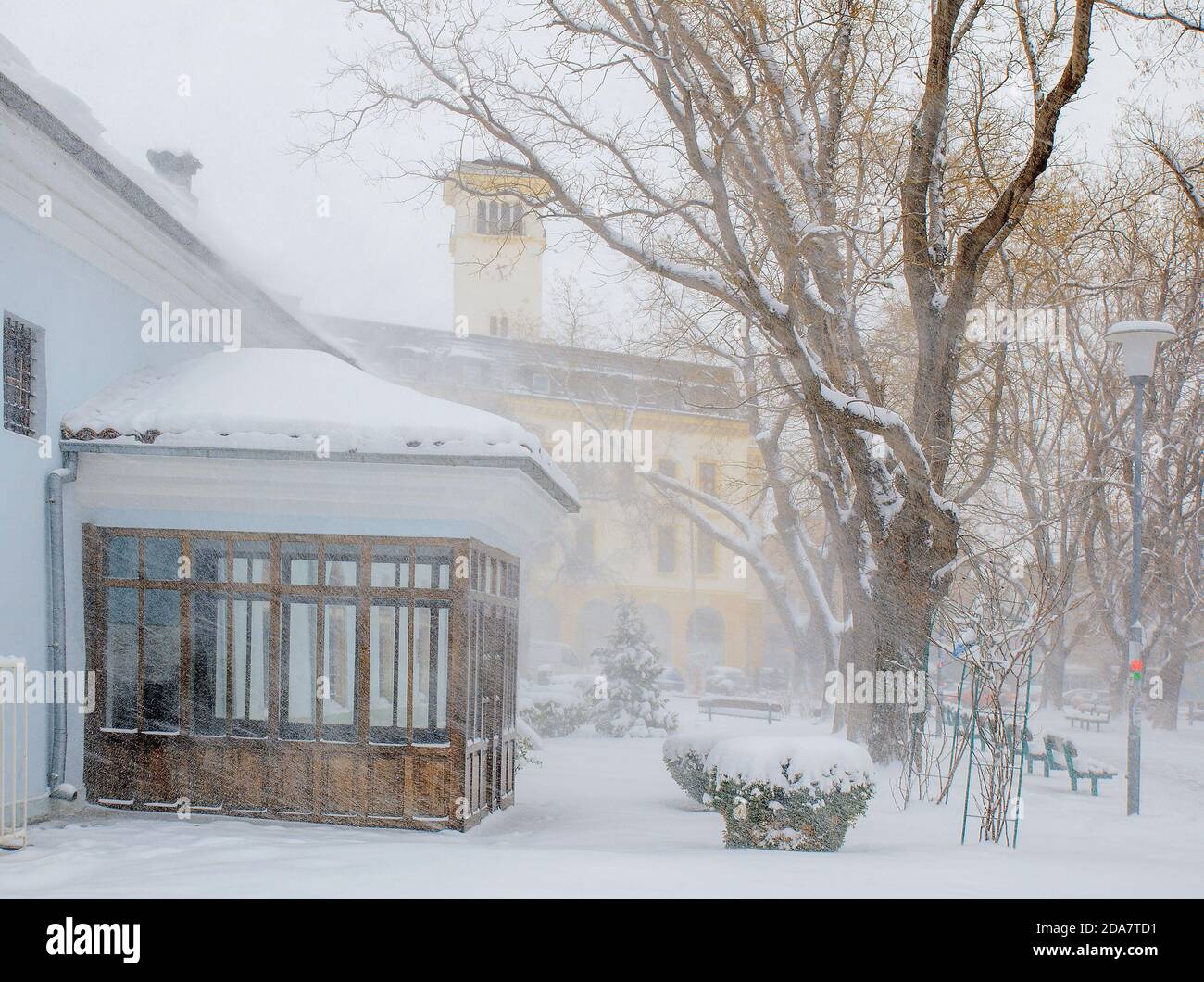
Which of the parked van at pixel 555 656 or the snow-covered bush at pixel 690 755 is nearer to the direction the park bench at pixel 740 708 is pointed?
the snow-covered bush

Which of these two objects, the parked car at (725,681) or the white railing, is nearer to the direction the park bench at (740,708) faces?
the white railing

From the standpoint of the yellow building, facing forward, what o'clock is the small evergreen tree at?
The small evergreen tree is roughly at 12 o'clock from the yellow building.

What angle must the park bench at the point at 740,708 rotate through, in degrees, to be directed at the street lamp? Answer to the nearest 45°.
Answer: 0° — it already faces it

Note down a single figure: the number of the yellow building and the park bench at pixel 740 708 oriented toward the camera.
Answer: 2
